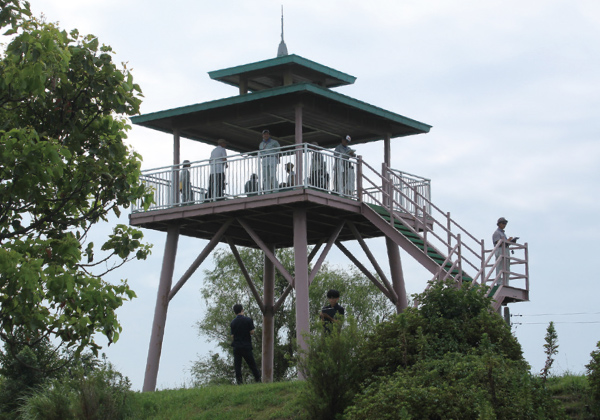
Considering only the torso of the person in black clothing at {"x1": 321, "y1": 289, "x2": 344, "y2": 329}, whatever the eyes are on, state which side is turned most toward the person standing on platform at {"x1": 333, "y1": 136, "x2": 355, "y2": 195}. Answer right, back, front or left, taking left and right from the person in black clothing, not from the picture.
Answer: back

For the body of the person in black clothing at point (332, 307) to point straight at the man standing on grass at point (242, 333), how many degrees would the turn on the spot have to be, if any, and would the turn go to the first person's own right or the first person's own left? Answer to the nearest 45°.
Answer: approximately 135° to the first person's own right

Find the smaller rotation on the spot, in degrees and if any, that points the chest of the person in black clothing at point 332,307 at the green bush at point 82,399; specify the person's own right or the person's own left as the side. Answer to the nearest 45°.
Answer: approximately 90° to the person's own right

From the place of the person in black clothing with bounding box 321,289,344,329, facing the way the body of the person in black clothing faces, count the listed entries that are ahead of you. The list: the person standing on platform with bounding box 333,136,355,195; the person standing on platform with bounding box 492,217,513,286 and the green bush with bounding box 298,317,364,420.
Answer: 1

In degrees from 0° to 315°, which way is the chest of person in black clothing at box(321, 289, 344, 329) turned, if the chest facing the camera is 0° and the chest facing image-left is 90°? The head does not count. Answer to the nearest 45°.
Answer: approximately 0°

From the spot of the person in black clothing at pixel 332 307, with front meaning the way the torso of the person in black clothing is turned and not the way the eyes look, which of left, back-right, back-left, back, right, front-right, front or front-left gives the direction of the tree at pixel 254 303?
back

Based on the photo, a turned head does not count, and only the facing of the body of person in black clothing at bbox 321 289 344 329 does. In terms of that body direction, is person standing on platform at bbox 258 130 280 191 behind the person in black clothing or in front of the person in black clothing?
behind

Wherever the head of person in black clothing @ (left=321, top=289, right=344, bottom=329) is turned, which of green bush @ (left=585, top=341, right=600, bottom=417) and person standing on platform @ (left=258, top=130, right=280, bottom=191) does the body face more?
the green bush

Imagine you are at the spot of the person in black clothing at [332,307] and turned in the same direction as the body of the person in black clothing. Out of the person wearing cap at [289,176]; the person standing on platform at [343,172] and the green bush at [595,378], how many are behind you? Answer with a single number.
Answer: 2

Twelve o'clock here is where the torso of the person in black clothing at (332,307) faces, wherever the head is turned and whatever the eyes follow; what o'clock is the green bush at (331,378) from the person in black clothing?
The green bush is roughly at 12 o'clock from the person in black clothing.

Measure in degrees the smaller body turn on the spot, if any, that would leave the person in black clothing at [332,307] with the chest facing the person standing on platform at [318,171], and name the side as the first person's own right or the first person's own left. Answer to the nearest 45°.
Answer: approximately 180°

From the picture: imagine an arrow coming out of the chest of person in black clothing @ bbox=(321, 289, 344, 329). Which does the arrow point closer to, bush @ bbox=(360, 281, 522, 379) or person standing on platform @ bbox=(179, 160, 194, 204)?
the bush

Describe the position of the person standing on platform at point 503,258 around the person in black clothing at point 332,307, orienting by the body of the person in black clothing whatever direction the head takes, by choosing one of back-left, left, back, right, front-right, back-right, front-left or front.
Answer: back-left

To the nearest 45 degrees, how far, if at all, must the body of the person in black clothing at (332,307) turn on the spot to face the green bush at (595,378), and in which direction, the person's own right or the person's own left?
approximately 45° to the person's own left
